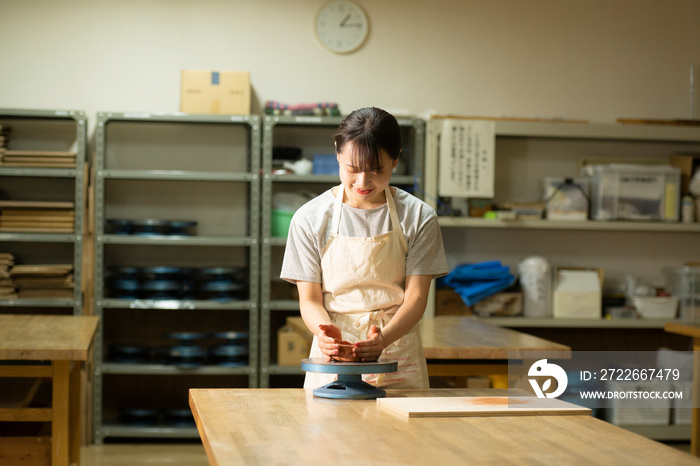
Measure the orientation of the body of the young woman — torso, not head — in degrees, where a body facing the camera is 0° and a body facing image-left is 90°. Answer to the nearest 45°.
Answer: approximately 0°

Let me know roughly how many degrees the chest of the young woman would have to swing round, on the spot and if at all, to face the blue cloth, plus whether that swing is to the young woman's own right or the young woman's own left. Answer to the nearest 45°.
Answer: approximately 180°

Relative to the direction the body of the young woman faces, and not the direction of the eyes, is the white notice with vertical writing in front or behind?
behind

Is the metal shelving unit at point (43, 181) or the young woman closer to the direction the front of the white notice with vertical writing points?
the young woman

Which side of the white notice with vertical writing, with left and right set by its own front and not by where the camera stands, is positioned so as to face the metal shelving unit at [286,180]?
right

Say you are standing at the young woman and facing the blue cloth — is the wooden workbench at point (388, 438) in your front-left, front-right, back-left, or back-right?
back-right

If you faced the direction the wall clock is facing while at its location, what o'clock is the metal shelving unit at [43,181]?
The metal shelving unit is roughly at 3 o'clock from the wall clock.

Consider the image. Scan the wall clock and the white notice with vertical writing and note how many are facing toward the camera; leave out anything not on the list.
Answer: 2

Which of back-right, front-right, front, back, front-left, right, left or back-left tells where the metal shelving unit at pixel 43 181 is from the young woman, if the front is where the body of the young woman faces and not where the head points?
back-right
